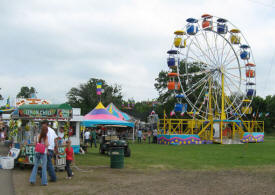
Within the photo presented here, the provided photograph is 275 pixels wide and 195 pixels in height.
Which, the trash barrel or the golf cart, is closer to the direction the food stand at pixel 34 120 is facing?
the trash barrel

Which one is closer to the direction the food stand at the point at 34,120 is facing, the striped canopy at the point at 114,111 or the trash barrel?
the trash barrel

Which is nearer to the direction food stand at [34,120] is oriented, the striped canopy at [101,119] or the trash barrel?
the trash barrel
